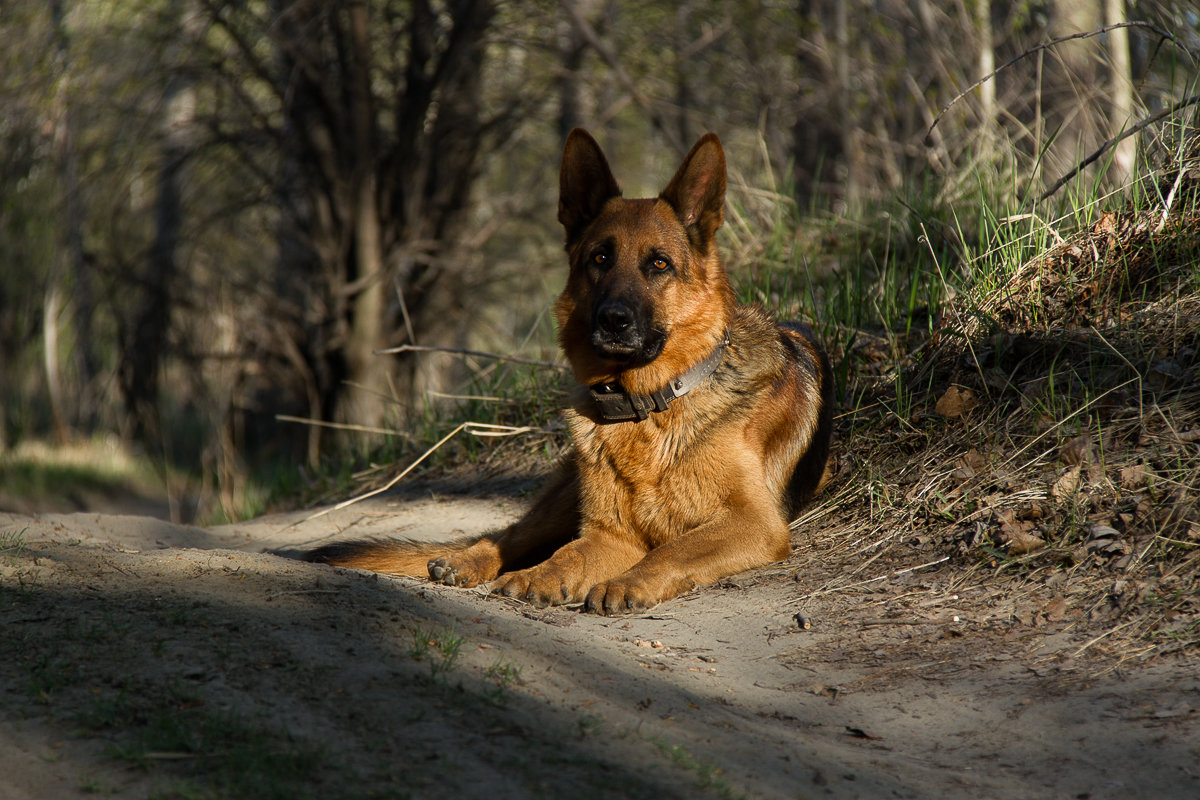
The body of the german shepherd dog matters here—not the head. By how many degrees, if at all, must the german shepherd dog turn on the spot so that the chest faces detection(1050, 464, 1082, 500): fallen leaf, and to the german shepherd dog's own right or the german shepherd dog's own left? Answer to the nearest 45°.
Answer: approximately 90° to the german shepherd dog's own left

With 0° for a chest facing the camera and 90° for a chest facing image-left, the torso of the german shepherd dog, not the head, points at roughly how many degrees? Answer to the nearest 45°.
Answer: approximately 45°

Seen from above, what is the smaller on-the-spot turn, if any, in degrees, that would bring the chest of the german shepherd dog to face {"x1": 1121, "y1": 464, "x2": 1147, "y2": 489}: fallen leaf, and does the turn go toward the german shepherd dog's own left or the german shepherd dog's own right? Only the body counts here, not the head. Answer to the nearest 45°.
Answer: approximately 90° to the german shepherd dog's own left

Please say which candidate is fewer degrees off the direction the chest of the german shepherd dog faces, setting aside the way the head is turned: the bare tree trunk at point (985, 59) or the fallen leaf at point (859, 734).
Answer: the fallen leaf

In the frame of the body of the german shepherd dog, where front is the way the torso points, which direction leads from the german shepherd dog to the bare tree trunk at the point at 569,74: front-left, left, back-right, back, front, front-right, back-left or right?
back-right

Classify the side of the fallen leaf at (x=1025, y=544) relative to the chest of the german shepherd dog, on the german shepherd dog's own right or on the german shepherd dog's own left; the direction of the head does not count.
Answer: on the german shepherd dog's own left

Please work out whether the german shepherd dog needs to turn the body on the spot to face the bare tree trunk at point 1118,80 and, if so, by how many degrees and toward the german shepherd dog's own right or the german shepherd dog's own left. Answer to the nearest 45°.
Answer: approximately 180°
